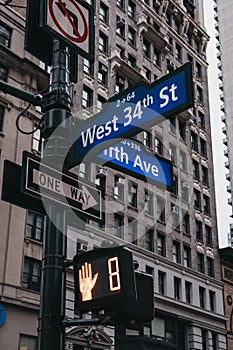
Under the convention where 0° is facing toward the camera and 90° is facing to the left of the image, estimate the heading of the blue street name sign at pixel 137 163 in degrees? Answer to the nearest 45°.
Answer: approximately 315°

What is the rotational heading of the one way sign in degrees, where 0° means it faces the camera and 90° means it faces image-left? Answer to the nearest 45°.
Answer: approximately 315°

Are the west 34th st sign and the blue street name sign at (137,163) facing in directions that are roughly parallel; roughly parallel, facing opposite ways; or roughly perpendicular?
roughly perpendicular

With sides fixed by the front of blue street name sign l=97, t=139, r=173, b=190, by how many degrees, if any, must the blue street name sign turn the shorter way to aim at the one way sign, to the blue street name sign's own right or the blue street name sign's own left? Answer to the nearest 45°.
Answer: approximately 90° to the blue street name sign's own right

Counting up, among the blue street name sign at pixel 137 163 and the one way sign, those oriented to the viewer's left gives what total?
0

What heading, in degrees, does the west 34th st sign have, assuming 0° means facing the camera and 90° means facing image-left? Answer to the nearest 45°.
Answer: approximately 45°

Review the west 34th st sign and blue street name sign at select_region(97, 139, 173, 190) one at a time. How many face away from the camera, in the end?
0
